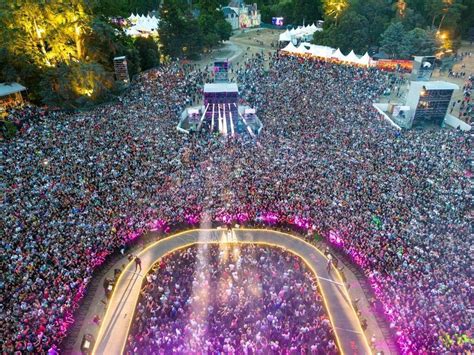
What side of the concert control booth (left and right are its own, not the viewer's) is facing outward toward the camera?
front

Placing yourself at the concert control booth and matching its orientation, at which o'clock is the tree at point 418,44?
The tree is roughly at 8 o'clock from the concert control booth.

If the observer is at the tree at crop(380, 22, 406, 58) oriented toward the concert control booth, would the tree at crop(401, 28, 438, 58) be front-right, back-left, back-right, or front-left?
back-left

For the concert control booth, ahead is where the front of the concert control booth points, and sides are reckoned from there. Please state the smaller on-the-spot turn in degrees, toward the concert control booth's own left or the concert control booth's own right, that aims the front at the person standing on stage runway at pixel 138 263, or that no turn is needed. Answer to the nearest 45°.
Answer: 0° — it already faces them

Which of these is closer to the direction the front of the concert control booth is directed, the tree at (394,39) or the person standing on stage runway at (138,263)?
the person standing on stage runway

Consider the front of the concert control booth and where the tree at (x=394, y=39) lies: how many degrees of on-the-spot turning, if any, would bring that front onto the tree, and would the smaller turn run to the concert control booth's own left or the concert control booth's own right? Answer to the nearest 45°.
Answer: approximately 135° to the concert control booth's own left

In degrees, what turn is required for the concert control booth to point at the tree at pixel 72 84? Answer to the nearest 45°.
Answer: approximately 90° to its right
